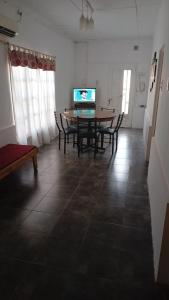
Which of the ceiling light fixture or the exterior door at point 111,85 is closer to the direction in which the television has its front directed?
the ceiling light fixture

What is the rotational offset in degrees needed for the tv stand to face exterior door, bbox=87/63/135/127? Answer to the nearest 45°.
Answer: approximately 135° to its left

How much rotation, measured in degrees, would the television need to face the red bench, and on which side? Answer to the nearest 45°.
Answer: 0° — it already faces it

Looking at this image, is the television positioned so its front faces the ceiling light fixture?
yes

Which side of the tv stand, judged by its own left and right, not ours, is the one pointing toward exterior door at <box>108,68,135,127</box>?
left

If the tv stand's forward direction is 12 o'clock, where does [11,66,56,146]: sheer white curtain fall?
The sheer white curtain is roughly at 1 o'clock from the tv stand.

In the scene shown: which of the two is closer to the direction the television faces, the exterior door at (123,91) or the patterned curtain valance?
the patterned curtain valance

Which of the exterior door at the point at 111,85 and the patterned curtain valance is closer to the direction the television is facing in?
the patterned curtain valance

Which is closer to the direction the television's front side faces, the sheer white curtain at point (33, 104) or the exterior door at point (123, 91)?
the sheer white curtain
